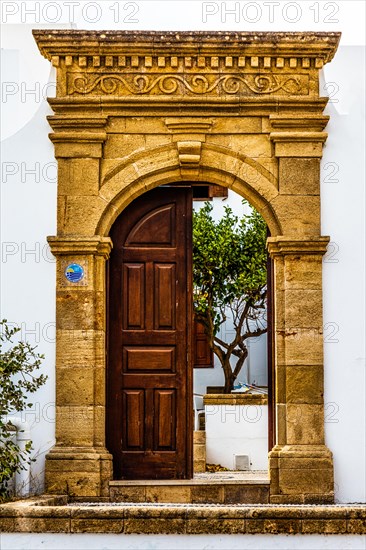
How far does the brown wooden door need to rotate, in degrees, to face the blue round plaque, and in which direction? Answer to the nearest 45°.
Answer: approximately 45° to its right

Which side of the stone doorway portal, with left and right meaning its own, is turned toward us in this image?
front

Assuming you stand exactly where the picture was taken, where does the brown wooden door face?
facing the viewer

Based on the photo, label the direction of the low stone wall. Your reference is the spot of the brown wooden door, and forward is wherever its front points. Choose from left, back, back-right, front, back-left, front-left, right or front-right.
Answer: front

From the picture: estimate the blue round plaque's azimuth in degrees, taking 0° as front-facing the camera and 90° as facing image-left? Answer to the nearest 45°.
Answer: approximately 0°

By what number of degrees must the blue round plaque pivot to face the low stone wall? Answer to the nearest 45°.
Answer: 0° — it already faces it

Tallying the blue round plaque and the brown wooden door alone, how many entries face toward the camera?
2

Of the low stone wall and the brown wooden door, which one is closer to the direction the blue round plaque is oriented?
the low stone wall

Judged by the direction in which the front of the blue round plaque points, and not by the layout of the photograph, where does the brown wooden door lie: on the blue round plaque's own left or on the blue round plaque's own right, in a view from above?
on the blue round plaque's own left
